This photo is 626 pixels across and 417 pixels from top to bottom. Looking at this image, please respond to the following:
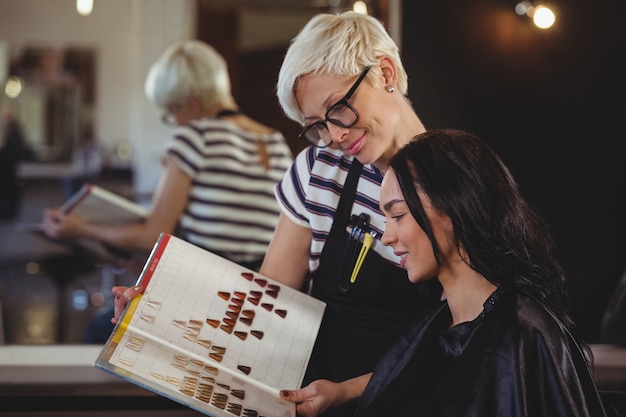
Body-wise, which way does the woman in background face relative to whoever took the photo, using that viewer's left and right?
facing away from the viewer and to the left of the viewer
